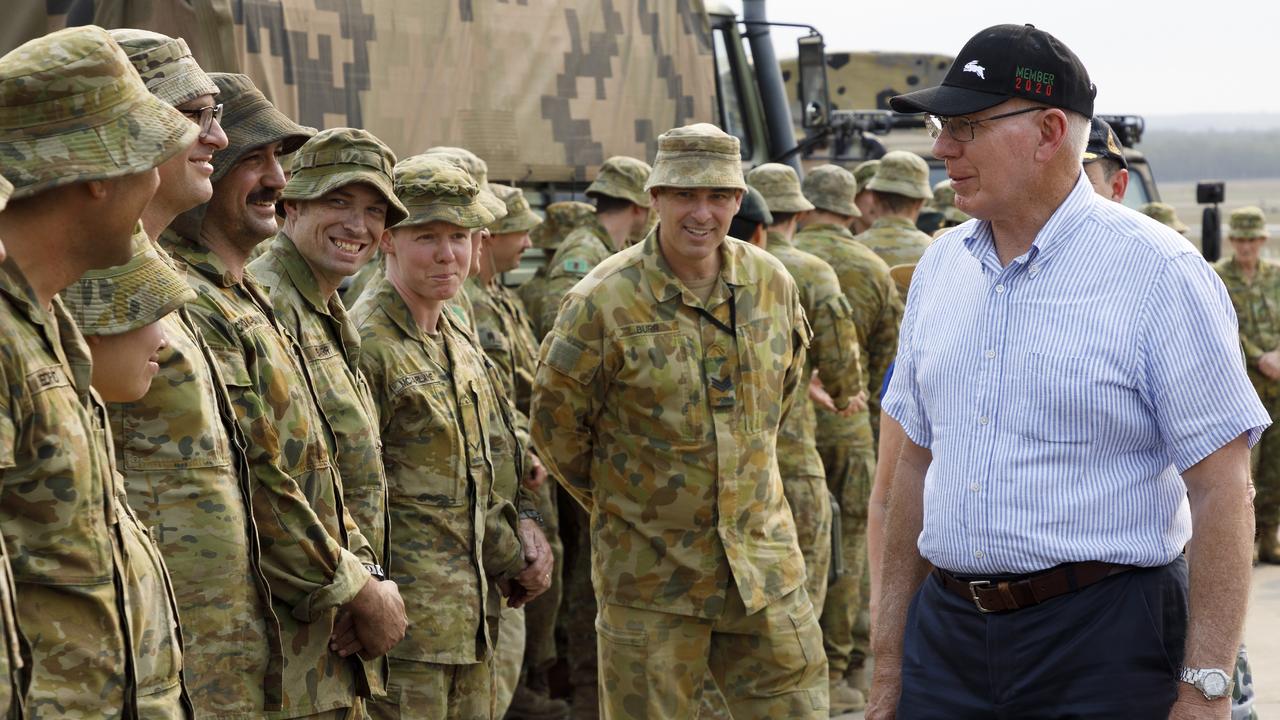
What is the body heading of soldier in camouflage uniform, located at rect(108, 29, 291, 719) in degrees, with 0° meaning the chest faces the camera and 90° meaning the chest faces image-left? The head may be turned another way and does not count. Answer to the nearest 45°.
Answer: approximately 270°

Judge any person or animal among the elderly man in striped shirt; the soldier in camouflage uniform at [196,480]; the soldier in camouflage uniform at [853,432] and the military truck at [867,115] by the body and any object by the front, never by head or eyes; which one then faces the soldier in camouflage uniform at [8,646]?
the elderly man in striped shirt

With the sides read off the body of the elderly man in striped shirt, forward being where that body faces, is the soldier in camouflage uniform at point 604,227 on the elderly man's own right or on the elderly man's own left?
on the elderly man's own right

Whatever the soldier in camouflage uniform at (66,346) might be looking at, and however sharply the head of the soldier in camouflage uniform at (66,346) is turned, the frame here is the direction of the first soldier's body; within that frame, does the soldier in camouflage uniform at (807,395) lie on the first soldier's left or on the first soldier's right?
on the first soldier's left

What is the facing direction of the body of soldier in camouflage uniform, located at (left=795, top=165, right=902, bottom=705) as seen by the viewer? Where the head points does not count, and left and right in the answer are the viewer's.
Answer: facing away from the viewer

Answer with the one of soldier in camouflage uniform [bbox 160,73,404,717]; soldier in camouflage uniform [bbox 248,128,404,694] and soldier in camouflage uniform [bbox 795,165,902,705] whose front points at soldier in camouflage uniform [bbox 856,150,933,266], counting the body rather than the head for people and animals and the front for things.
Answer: soldier in camouflage uniform [bbox 795,165,902,705]

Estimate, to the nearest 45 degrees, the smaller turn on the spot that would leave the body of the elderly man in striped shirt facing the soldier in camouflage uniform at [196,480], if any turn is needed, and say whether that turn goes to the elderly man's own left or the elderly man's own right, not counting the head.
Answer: approximately 45° to the elderly man's own right

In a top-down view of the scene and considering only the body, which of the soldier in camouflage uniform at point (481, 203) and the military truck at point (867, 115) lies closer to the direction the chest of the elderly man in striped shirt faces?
the soldier in camouflage uniform

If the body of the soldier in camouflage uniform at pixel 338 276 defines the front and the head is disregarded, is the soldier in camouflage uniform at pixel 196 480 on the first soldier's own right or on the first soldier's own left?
on the first soldier's own right

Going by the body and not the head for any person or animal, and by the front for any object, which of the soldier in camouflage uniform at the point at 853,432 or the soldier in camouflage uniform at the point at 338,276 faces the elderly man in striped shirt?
the soldier in camouflage uniform at the point at 338,276

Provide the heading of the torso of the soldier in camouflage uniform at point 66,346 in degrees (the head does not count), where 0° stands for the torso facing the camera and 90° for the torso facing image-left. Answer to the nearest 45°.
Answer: approximately 315°

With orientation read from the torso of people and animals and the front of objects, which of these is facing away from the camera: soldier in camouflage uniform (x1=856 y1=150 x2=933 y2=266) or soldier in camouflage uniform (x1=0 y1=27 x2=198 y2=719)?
soldier in camouflage uniform (x1=856 y1=150 x2=933 y2=266)
